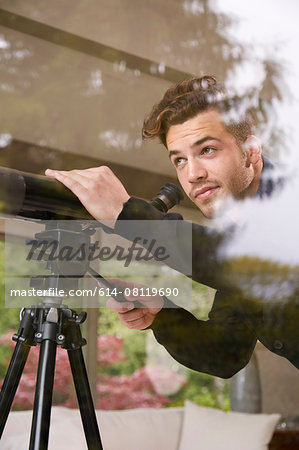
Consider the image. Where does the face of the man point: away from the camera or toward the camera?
toward the camera

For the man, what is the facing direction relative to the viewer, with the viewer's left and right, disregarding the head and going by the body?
facing the viewer and to the left of the viewer

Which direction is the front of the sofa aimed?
toward the camera

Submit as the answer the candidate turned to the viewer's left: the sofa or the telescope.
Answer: the telescope

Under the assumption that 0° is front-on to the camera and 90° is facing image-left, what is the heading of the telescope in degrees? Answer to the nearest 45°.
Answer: approximately 90°

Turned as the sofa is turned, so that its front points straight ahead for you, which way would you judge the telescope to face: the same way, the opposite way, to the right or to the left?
to the right

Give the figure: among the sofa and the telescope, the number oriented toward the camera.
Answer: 1
